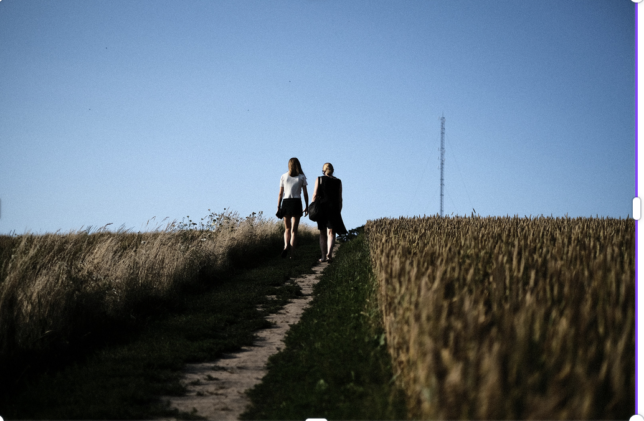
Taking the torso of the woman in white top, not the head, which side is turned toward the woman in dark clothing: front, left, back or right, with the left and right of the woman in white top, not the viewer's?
right

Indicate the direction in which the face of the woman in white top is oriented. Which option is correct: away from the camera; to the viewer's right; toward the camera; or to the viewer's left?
away from the camera

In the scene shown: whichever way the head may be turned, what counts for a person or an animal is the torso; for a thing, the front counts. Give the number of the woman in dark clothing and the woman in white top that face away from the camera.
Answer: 2

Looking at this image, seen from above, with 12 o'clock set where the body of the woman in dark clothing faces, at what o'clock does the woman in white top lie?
The woman in white top is roughly at 9 o'clock from the woman in dark clothing.

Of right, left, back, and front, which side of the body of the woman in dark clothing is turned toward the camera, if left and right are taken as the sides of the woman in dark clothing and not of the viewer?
back

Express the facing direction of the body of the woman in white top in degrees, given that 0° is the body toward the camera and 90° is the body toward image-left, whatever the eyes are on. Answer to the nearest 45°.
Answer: approximately 180°
